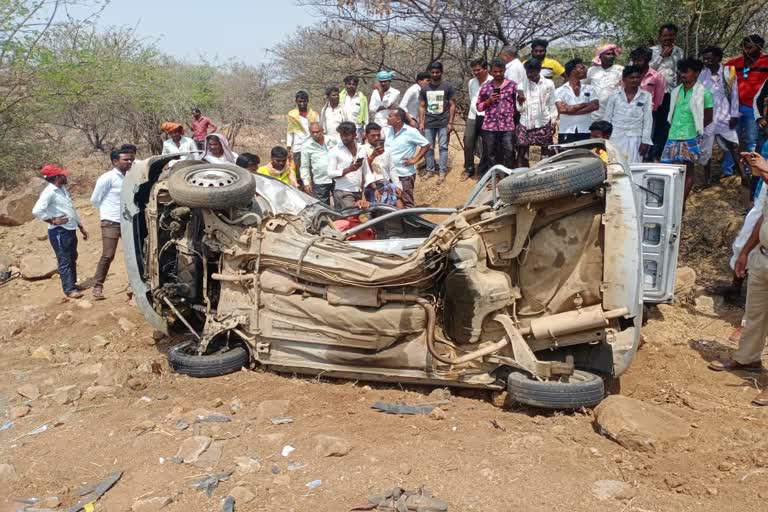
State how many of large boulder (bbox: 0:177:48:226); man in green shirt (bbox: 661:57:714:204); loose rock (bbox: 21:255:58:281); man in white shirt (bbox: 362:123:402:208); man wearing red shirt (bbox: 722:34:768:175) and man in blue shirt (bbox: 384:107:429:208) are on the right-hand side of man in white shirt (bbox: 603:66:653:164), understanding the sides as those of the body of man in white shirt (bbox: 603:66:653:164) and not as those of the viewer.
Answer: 4

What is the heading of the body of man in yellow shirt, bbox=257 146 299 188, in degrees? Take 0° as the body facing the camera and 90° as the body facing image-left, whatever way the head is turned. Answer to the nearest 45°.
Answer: approximately 0°

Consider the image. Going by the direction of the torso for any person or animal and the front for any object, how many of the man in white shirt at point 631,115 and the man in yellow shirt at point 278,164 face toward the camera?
2

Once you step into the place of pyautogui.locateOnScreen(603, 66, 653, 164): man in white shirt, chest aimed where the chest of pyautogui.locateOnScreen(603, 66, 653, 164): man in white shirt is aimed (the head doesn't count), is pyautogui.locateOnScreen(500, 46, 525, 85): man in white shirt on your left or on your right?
on your right

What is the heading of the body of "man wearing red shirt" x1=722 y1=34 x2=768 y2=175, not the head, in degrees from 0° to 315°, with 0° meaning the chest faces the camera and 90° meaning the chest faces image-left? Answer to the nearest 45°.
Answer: approximately 45°

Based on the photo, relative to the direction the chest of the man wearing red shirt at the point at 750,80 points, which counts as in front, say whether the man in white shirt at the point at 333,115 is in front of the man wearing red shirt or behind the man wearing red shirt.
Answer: in front

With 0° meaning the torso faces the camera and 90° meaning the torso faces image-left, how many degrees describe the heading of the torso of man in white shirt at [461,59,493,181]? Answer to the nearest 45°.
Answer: approximately 45°

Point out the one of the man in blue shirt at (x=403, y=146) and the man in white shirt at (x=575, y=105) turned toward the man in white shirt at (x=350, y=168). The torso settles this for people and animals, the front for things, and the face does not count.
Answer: the man in blue shirt

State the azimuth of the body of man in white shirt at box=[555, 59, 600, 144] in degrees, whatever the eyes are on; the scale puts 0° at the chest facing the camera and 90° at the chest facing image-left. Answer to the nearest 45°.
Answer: approximately 315°

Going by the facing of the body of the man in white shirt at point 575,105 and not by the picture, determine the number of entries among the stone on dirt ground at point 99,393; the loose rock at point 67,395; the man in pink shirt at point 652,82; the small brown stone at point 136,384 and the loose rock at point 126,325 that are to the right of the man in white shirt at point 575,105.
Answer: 4
